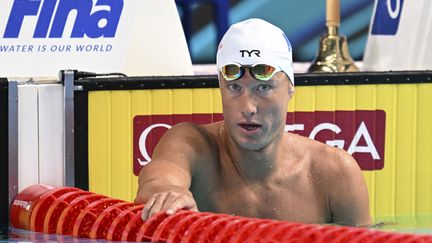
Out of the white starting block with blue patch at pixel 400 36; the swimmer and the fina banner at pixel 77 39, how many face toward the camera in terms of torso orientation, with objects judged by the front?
3

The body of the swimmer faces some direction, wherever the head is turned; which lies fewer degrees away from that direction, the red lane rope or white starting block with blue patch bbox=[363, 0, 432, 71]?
the red lane rope

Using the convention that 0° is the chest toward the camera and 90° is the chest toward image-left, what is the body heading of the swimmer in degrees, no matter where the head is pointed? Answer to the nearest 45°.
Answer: approximately 0°

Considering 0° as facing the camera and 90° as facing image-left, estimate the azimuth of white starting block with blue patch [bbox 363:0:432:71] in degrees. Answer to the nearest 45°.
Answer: approximately 0°

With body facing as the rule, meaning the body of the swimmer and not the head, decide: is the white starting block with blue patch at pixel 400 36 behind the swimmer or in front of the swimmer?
behind

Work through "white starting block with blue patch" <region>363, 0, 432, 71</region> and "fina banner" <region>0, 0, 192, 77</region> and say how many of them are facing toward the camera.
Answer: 2

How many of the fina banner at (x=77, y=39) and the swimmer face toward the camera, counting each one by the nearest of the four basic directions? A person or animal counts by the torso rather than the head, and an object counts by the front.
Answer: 2

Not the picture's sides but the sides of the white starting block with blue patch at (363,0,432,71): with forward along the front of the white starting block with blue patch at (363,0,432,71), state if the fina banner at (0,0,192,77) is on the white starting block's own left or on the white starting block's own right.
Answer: on the white starting block's own right

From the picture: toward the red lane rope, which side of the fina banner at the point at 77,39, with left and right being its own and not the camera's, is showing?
front
